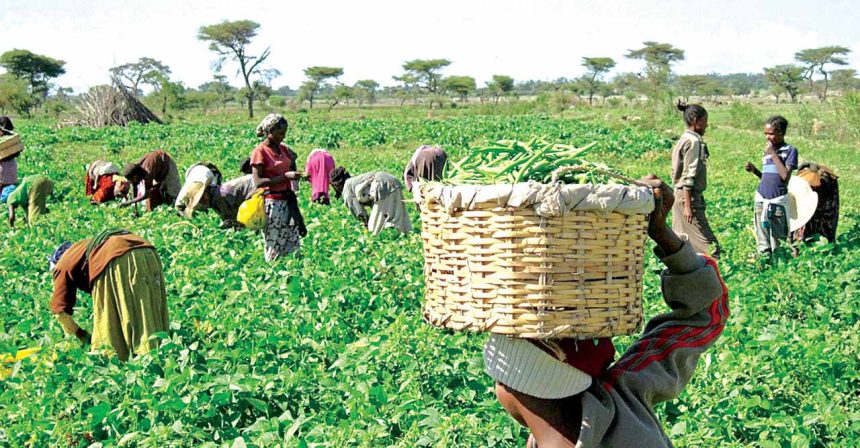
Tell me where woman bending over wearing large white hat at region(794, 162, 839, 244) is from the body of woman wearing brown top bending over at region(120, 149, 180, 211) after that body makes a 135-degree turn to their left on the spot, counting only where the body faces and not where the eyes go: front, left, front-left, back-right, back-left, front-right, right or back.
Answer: front

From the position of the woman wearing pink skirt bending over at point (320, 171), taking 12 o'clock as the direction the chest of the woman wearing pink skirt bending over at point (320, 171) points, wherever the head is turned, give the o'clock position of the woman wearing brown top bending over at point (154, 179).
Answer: the woman wearing brown top bending over at point (154, 179) is roughly at 9 o'clock from the woman wearing pink skirt bending over at point (320, 171).

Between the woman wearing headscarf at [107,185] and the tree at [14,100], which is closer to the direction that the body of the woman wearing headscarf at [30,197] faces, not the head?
the tree

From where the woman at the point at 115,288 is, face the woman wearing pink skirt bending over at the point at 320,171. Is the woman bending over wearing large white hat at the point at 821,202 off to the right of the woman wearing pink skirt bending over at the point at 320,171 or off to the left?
right

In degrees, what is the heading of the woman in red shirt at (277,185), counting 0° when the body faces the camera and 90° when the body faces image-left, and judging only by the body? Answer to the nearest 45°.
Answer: approximately 315°

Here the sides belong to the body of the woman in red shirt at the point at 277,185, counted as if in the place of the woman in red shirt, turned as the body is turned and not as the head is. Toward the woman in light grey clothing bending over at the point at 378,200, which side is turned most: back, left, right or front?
left

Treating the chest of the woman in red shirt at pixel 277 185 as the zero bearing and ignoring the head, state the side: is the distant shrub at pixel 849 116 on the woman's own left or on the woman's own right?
on the woman's own left

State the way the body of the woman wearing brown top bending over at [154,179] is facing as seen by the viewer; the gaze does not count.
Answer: to the viewer's left

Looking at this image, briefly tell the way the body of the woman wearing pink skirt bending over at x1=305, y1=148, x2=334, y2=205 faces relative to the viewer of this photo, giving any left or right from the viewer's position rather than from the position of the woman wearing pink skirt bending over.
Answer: facing away from the viewer

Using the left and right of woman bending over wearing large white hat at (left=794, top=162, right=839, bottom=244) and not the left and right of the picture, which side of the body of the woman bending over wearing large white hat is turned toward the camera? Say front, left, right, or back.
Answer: left

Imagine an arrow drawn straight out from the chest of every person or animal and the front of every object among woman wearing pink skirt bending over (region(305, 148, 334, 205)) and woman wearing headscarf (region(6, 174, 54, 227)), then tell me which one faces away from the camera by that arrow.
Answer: woman wearing pink skirt bending over (region(305, 148, 334, 205))

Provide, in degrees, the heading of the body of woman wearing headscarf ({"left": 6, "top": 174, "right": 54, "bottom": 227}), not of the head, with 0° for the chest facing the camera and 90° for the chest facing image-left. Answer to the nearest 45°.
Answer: approximately 90°

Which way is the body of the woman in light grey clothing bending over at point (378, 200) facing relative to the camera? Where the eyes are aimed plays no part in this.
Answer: to the viewer's left

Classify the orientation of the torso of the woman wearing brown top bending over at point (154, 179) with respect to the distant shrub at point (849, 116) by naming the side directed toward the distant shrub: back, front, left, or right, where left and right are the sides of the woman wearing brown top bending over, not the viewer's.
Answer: back
